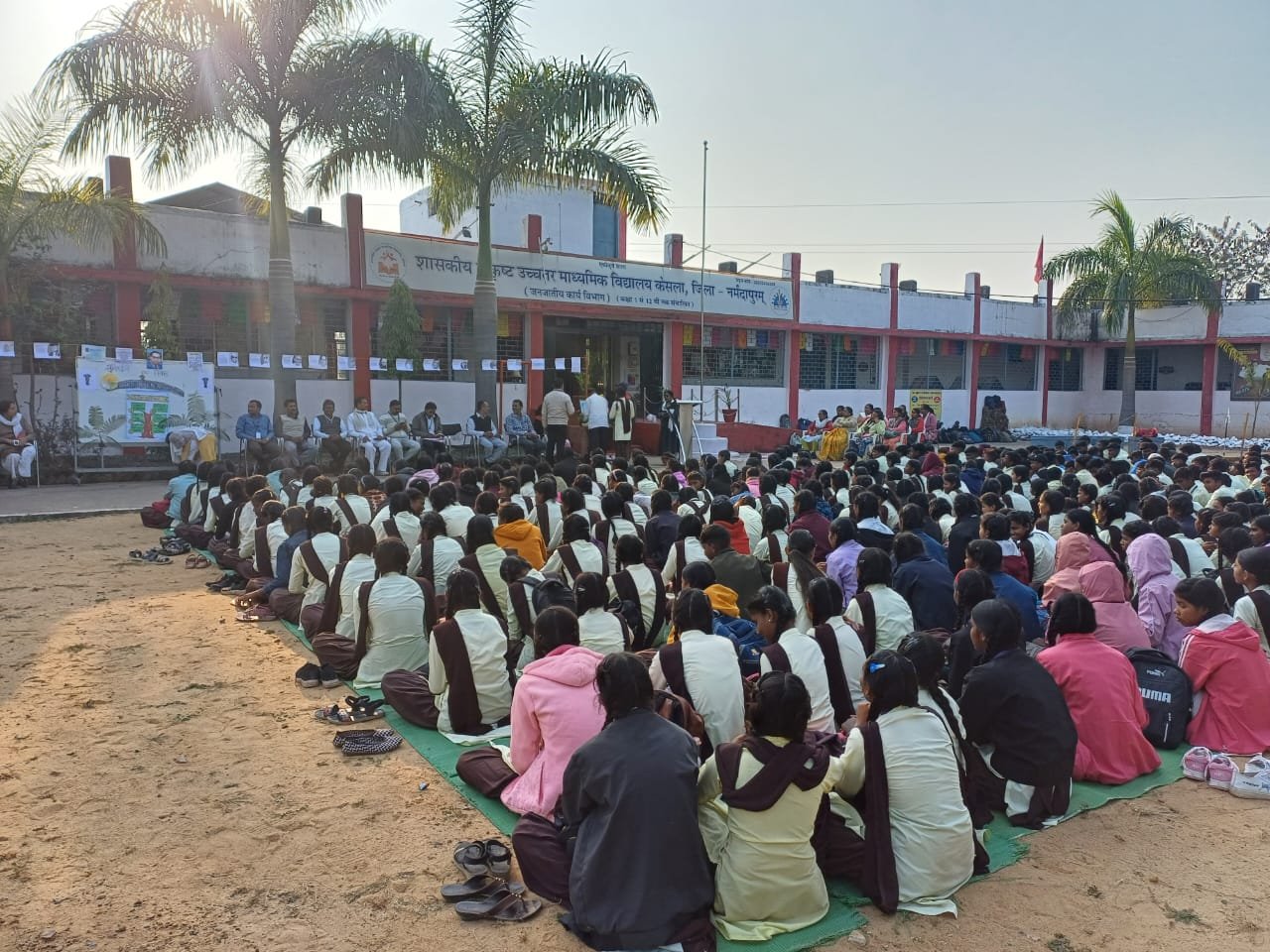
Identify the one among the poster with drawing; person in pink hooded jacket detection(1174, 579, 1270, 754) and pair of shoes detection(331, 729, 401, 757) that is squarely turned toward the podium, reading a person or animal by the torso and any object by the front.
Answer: the person in pink hooded jacket

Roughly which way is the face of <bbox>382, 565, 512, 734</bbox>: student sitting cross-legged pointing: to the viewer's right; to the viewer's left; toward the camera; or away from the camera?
away from the camera

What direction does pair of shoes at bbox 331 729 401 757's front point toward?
to the viewer's right

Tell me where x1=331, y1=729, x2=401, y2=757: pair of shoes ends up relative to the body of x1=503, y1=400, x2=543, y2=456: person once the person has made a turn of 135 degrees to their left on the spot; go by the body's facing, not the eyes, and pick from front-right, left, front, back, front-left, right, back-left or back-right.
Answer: back

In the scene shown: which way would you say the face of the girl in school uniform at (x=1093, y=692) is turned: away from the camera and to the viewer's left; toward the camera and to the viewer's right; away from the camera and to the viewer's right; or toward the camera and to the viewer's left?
away from the camera and to the viewer's left

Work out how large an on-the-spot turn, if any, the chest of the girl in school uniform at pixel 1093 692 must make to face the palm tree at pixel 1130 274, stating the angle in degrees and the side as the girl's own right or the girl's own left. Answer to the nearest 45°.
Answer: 0° — they already face it

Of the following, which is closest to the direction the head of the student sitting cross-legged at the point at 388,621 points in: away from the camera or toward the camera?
away from the camera

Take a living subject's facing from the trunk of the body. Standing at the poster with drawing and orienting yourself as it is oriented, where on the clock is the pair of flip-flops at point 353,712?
The pair of flip-flops is roughly at 12 o'clock from the poster with drawing.

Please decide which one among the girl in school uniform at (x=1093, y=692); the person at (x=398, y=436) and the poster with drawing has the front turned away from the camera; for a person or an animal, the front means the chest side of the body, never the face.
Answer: the girl in school uniform

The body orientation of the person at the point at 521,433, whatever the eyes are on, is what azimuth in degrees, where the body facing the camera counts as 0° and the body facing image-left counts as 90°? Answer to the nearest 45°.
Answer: approximately 315°
